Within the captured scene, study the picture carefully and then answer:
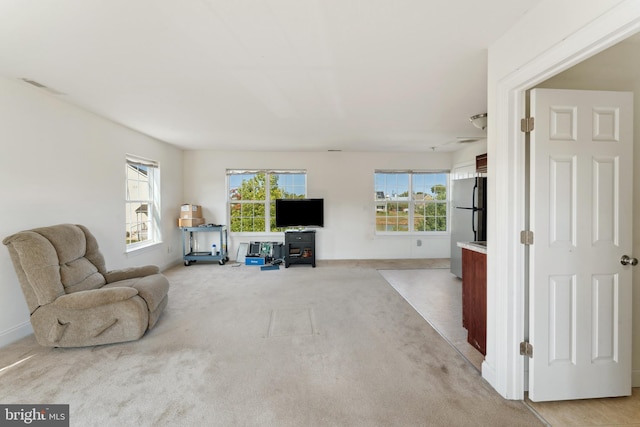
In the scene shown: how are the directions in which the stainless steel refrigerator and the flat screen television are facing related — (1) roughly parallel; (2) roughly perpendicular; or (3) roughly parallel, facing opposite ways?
roughly perpendicular

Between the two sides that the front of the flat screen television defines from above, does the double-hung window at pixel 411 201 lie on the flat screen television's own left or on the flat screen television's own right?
on the flat screen television's own left

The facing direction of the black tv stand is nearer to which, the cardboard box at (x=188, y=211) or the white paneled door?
the white paneled door

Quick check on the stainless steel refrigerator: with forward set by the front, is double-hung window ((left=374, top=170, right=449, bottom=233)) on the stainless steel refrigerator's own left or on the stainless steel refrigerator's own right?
on the stainless steel refrigerator's own right

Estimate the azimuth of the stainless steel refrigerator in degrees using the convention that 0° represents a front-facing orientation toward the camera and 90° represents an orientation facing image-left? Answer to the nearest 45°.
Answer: approximately 45°

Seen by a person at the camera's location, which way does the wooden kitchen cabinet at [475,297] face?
facing away from the viewer and to the left of the viewer

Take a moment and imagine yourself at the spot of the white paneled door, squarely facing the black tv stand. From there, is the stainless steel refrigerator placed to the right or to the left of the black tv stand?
right

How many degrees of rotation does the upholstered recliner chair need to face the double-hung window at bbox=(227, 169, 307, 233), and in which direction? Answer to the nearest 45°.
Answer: approximately 90° to its left

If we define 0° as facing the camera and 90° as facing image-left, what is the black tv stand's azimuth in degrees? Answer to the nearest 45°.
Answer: approximately 0°

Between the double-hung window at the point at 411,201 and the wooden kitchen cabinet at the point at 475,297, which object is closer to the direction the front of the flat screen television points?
the wooden kitchen cabinet

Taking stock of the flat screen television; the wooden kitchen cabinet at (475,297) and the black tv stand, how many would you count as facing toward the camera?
2

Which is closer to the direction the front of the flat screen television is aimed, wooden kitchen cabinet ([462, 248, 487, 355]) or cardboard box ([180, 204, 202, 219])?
the wooden kitchen cabinet
